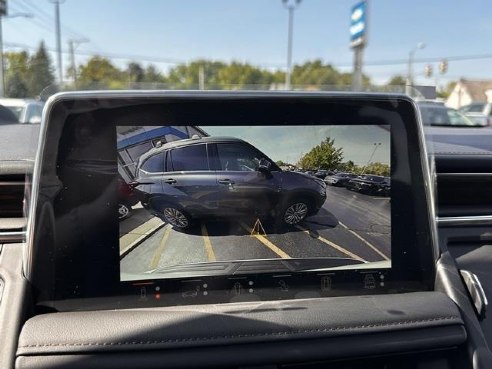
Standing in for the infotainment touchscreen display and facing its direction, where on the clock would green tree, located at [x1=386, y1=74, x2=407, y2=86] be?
The green tree is roughly at 8 o'clock from the infotainment touchscreen display.

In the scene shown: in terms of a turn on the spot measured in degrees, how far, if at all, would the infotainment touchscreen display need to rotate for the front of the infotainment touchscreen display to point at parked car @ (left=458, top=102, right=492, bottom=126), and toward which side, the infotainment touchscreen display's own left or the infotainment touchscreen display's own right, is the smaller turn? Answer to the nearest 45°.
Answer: approximately 135° to the infotainment touchscreen display's own left

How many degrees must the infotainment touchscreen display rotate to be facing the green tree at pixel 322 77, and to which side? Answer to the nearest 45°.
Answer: approximately 180°

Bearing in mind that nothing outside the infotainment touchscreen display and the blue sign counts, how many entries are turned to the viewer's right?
0

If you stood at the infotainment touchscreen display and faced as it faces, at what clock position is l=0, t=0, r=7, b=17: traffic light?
The traffic light is roughly at 5 o'clock from the infotainment touchscreen display.

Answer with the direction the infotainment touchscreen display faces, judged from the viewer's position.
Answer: facing the viewer

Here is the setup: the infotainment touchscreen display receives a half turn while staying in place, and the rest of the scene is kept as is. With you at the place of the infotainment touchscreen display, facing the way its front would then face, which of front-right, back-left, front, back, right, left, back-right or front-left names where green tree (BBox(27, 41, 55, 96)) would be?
front-left

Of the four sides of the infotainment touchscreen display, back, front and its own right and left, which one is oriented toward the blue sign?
back

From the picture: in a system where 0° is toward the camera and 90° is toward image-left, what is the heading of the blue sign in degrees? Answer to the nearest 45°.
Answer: approximately 45°

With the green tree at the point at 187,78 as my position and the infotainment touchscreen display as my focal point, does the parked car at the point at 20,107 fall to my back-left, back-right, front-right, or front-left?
front-right

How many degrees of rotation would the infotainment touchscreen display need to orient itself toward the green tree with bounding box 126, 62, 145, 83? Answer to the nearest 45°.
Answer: approximately 135° to its right
